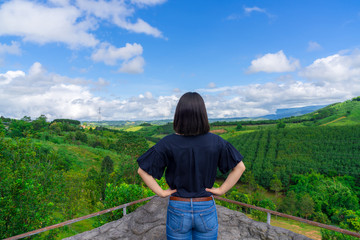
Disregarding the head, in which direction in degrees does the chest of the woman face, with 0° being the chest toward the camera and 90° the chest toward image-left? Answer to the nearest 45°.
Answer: approximately 180°

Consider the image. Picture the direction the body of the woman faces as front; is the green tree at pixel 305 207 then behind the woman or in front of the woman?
in front

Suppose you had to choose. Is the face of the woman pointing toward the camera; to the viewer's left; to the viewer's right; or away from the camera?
away from the camera

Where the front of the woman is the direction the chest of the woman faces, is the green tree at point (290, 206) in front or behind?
in front
